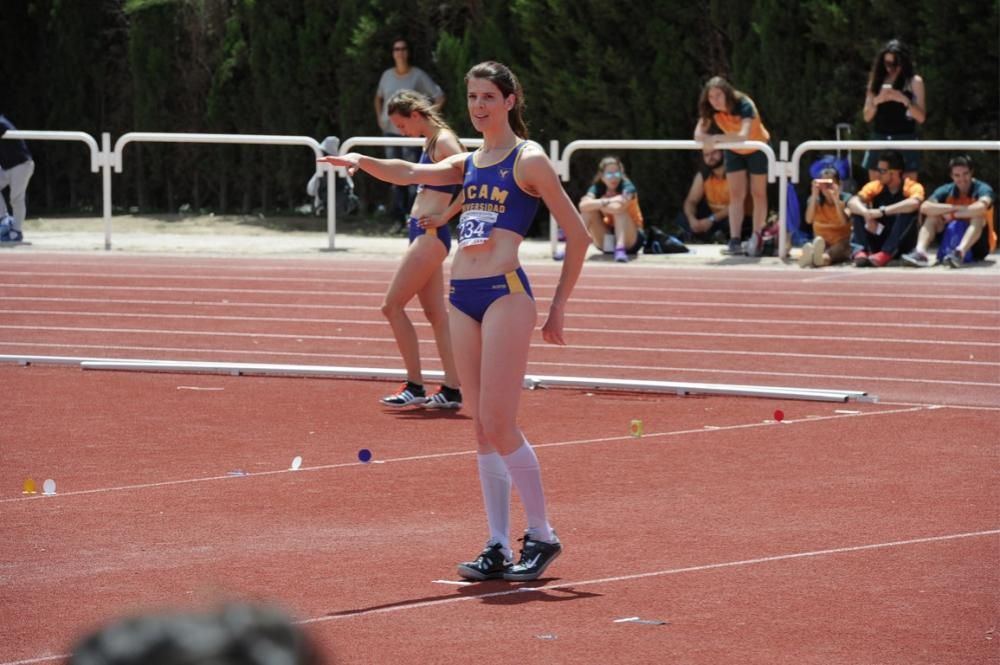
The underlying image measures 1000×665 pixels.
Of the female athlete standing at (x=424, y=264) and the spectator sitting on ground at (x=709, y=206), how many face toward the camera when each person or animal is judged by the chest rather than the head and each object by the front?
1

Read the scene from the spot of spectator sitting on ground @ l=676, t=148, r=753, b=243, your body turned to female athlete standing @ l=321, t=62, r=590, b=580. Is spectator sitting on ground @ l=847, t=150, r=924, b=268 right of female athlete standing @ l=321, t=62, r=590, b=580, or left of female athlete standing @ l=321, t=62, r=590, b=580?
left

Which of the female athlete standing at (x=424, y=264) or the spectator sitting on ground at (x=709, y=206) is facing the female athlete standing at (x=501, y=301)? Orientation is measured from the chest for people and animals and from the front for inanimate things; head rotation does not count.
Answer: the spectator sitting on ground

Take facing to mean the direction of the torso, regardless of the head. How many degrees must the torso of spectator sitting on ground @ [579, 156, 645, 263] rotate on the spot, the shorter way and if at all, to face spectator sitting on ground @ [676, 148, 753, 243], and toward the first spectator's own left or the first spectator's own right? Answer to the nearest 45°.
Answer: approximately 135° to the first spectator's own left

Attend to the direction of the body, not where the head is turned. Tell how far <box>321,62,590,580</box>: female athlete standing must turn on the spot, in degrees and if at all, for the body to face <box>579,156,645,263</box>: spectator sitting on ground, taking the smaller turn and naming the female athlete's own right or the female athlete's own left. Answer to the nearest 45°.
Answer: approximately 135° to the female athlete's own right

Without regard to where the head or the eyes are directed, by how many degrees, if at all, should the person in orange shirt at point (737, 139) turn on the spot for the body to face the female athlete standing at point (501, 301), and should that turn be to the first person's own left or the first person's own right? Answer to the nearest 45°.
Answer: approximately 45° to the first person's own left

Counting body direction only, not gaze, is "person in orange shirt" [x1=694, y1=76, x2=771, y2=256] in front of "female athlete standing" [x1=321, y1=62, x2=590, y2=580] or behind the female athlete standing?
behind

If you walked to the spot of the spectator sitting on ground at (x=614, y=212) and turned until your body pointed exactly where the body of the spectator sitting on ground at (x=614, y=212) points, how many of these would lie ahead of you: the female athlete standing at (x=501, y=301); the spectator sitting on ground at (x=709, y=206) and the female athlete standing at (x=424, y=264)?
2

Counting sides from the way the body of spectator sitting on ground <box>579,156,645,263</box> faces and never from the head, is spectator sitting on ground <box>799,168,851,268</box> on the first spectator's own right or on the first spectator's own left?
on the first spectator's own left
